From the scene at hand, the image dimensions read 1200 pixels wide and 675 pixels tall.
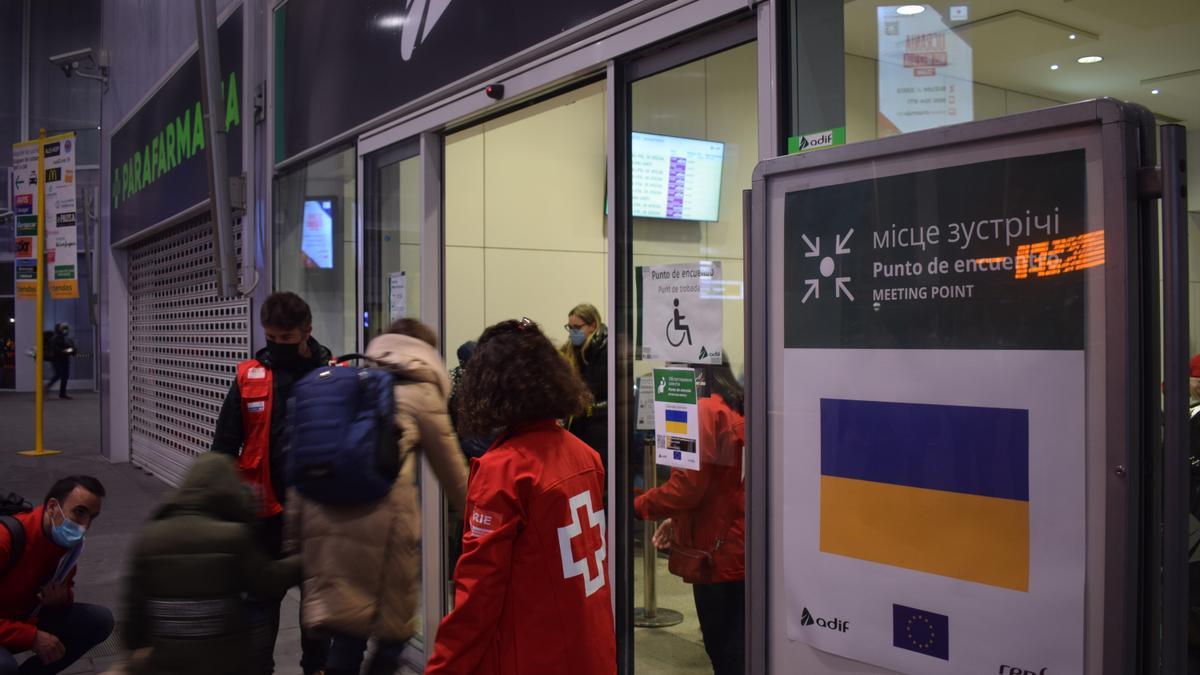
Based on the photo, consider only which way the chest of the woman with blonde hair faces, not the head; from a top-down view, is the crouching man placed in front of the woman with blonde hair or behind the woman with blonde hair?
in front

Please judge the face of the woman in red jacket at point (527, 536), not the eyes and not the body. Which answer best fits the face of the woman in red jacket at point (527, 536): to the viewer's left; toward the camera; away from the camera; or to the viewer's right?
away from the camera

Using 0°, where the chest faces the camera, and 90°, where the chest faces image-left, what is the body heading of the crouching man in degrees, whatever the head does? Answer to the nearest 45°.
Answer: approximately 315°

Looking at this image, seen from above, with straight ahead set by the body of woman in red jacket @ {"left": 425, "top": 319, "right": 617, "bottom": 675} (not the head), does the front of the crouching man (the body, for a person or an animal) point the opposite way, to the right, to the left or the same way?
the opposite way

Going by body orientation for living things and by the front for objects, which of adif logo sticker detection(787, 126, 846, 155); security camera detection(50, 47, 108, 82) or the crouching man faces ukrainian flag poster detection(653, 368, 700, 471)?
the crouching man

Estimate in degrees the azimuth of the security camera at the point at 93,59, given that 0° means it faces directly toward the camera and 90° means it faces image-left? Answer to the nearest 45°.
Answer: approximately 90°

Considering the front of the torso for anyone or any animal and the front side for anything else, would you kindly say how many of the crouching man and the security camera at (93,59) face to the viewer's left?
1

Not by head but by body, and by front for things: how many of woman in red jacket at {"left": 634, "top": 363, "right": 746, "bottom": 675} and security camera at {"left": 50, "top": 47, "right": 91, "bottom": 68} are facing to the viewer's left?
2

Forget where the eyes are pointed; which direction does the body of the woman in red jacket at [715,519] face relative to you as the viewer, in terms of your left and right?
facing to the left of the viewer

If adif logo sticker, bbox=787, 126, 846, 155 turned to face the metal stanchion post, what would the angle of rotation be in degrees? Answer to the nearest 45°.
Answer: approximately 90° to its right

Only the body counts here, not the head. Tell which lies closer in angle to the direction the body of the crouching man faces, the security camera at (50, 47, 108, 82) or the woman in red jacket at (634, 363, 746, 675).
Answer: the woman in red jacket
